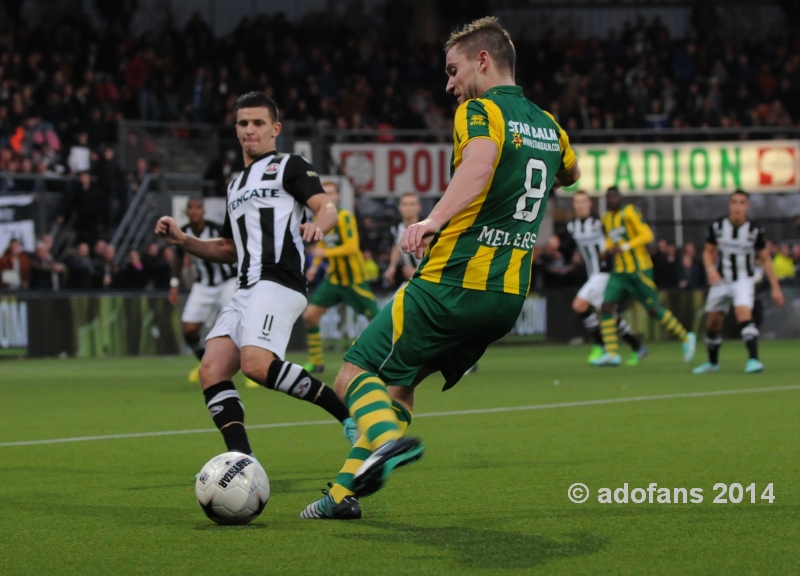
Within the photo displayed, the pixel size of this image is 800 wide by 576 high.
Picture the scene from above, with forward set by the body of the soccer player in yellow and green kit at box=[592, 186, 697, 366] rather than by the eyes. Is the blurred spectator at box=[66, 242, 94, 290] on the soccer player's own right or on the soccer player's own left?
on the soccer player's own right

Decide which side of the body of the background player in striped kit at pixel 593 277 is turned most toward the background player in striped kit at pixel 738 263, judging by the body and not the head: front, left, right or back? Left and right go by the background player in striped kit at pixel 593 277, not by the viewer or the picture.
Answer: left

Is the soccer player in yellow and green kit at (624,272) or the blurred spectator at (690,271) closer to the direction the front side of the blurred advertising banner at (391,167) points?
the soccer player in yellow and green kit

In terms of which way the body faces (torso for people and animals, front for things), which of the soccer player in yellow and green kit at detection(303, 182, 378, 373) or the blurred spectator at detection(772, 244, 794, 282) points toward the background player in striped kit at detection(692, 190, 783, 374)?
the blurred spectator

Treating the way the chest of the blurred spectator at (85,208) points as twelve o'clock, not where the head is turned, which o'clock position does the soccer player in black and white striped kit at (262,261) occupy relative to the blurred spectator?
The soccer player in black and white striped kit is roughly at 12 o'clock from the blurred spectator.

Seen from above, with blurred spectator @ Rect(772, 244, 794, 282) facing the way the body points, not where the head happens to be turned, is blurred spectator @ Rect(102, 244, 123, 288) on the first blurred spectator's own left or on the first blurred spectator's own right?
on the first blurred spectator's own right

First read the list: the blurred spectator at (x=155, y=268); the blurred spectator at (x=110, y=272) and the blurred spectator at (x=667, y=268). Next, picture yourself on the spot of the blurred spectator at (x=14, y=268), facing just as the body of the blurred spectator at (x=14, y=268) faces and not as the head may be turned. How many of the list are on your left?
3

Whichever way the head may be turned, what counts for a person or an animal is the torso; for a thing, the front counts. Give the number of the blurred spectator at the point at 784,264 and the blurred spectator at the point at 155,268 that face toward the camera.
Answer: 2

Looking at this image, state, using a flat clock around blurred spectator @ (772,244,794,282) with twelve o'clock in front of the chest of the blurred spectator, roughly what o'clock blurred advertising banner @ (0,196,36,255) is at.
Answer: The blurred advertising banner is roughly at 2 o'clock from the blurred spectator.

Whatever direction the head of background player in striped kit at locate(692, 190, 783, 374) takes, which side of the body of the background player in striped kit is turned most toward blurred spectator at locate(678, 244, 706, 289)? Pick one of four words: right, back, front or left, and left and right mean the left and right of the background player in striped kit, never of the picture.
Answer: back

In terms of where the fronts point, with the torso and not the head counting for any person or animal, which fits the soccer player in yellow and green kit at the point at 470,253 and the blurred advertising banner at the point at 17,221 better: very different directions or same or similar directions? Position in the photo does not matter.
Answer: very different directions
